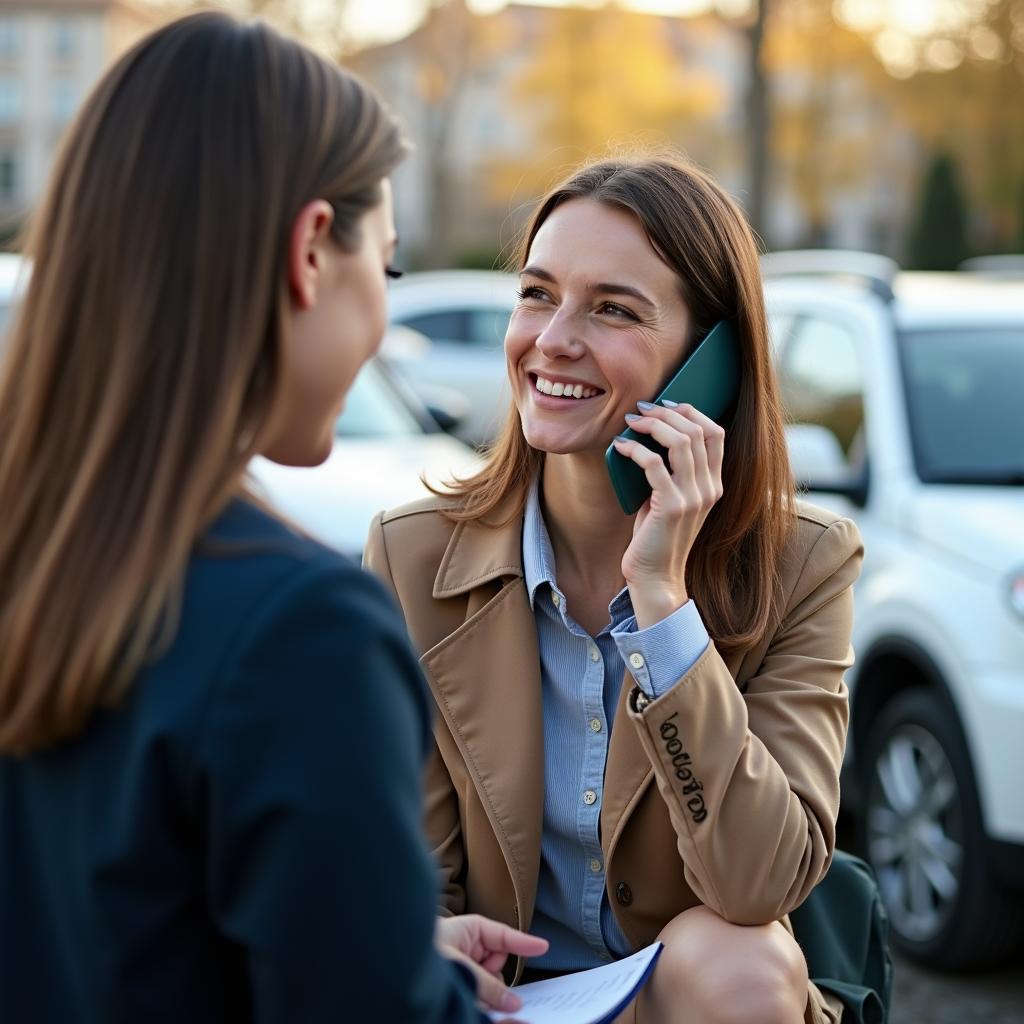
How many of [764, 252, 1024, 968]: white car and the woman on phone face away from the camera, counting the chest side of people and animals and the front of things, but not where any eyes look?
0

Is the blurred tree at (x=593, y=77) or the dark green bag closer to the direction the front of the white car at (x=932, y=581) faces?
the dark green bag

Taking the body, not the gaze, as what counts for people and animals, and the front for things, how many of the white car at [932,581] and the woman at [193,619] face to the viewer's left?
0

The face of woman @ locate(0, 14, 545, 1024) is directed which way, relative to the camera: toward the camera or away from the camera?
away from the camera

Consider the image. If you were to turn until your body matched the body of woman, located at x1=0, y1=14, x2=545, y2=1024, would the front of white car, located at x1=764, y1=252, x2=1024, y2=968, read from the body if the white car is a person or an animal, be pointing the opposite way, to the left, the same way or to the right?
to the right

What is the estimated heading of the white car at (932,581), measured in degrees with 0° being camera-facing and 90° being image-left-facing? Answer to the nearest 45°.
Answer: approximately 315°

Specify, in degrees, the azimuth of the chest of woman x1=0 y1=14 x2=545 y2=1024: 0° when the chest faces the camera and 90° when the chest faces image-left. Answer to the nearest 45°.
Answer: approximately 225°

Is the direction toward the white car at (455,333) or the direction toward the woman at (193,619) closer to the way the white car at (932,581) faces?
the woman

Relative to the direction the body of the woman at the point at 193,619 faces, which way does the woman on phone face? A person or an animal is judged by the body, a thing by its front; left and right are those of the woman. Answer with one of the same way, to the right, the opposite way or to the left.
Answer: the opposite way

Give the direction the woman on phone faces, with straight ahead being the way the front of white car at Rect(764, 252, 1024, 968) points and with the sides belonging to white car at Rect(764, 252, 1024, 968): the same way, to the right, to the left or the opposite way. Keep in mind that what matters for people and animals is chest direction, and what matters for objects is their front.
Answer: to the right

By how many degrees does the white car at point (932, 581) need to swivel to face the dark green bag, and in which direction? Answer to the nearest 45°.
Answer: approximately 45° to its right

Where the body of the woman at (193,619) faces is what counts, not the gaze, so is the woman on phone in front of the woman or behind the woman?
in front

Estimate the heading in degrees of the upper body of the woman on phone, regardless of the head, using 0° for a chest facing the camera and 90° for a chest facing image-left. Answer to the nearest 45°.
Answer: approximately 45°
